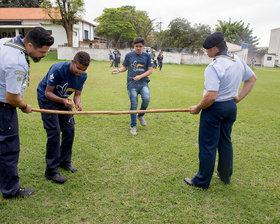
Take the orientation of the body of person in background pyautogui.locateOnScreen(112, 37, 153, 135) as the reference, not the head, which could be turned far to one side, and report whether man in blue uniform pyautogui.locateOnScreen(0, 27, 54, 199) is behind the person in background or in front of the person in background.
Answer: in front

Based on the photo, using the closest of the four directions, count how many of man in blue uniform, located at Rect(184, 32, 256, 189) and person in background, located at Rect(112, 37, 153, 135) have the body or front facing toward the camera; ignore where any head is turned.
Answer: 1

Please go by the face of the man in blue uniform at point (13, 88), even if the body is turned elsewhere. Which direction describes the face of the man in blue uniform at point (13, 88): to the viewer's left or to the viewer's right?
to the viewer's right

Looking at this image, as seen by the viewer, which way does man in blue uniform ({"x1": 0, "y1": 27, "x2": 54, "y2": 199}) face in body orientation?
to the viewer's right

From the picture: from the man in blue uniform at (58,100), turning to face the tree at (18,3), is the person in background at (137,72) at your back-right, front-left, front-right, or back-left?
front-right

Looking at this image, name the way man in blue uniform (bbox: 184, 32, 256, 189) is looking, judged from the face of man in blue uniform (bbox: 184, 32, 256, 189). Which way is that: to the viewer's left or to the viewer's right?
to the viewer's left

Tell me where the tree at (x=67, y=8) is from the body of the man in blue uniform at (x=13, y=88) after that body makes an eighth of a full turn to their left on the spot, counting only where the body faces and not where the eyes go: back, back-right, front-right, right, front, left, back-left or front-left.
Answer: front-left

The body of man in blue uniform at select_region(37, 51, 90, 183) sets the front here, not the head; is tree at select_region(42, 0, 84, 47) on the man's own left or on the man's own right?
on the man's own left

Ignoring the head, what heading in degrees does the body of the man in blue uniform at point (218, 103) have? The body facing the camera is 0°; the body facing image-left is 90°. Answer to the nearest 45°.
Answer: approximately 135°

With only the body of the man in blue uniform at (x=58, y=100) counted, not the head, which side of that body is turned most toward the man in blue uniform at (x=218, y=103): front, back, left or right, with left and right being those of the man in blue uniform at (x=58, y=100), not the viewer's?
front

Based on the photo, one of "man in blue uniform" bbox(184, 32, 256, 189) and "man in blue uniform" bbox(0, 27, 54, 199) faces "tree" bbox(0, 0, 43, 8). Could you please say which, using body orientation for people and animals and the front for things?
"man in blue uniform" bbox(184, 32, 256, 189)

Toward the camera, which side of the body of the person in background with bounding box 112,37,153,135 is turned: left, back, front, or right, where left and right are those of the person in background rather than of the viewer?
front

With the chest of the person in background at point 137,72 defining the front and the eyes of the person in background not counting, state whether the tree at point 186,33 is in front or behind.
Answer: behind

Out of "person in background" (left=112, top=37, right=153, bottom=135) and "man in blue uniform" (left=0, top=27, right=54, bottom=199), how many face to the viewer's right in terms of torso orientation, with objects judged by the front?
1

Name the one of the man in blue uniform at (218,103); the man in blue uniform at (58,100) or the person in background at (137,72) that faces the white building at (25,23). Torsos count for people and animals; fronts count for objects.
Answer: the man in blue uniform at (218,103)
